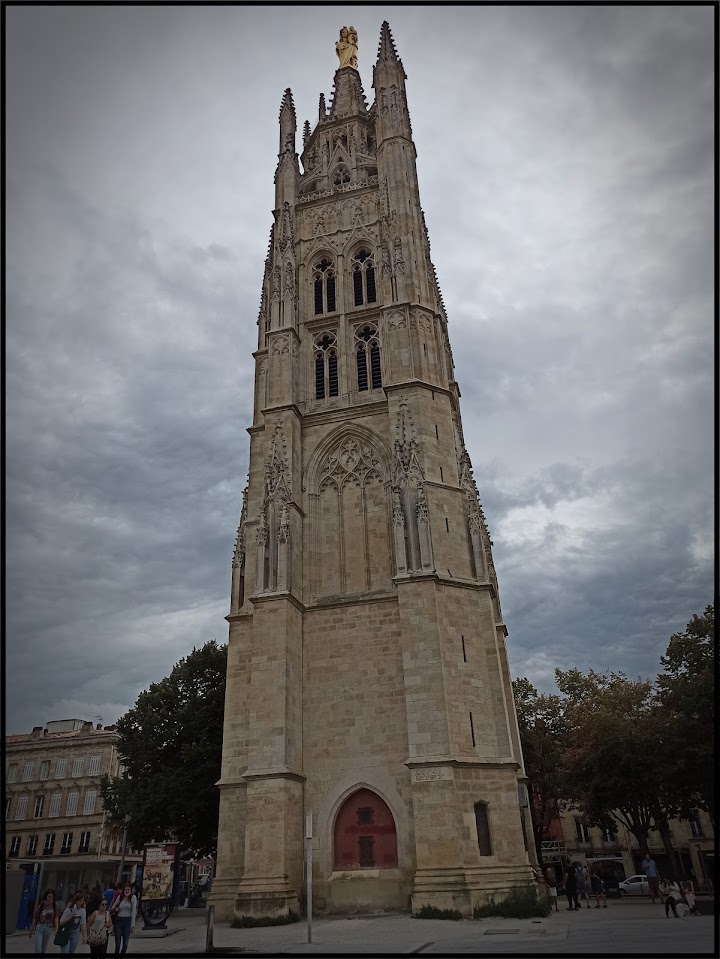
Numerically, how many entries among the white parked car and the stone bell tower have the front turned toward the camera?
1

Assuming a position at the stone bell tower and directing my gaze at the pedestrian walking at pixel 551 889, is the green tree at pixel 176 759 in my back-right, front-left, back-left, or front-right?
back-left

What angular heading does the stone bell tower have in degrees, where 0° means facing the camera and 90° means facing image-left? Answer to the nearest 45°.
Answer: approximately 0°

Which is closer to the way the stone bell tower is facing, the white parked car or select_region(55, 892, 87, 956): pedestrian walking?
the pedestrian walking

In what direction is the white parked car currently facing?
to the viewer's left

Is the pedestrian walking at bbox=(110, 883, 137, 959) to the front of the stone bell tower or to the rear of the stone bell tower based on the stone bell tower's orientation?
to the front

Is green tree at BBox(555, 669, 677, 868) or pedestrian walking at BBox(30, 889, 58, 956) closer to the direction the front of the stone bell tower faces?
the pedestrian walking

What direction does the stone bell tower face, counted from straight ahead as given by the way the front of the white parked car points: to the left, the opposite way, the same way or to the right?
to the left
